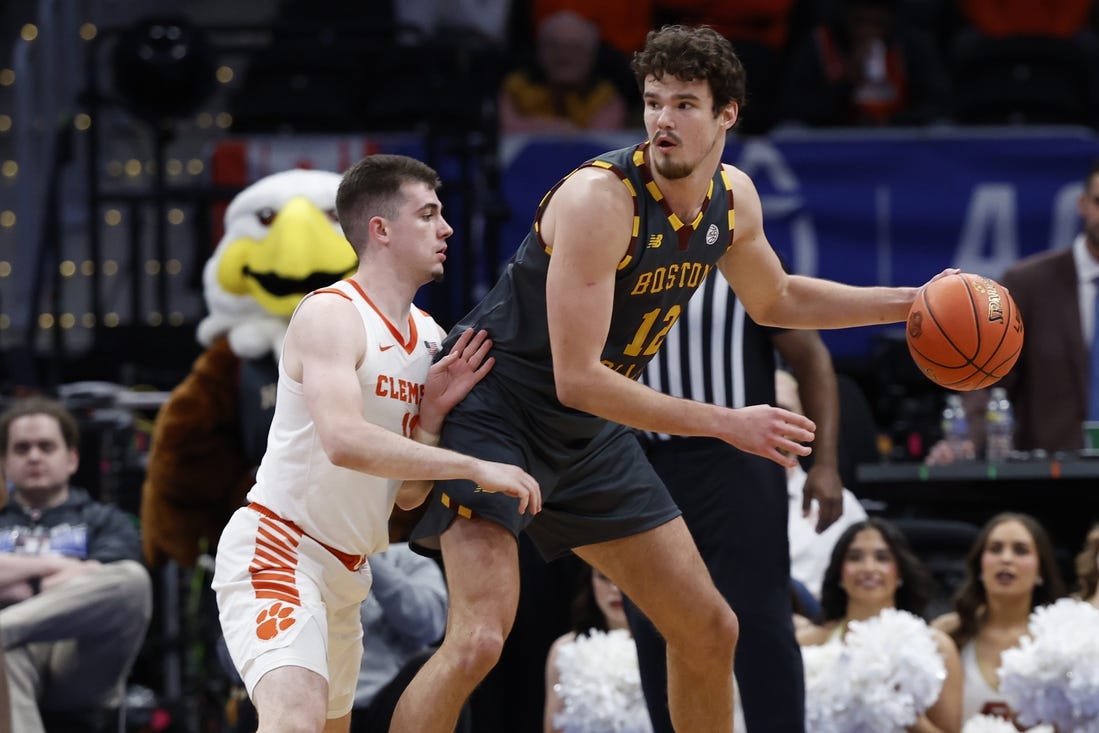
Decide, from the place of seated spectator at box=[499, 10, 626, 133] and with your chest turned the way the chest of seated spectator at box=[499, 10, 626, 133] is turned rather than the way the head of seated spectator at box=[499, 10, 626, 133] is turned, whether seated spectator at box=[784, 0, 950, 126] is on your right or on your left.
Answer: on your left

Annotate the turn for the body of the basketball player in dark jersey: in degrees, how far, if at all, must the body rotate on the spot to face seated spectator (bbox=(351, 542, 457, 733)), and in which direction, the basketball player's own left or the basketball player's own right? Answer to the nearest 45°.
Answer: approximately 180°

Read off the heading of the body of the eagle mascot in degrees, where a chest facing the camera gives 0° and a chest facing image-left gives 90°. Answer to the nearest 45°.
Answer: approximately 315°

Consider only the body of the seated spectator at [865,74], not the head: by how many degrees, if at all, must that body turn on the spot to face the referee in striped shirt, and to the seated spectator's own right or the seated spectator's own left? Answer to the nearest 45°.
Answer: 0° — they already face them

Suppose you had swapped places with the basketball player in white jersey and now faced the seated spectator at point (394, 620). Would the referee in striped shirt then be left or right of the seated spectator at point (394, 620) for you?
right
